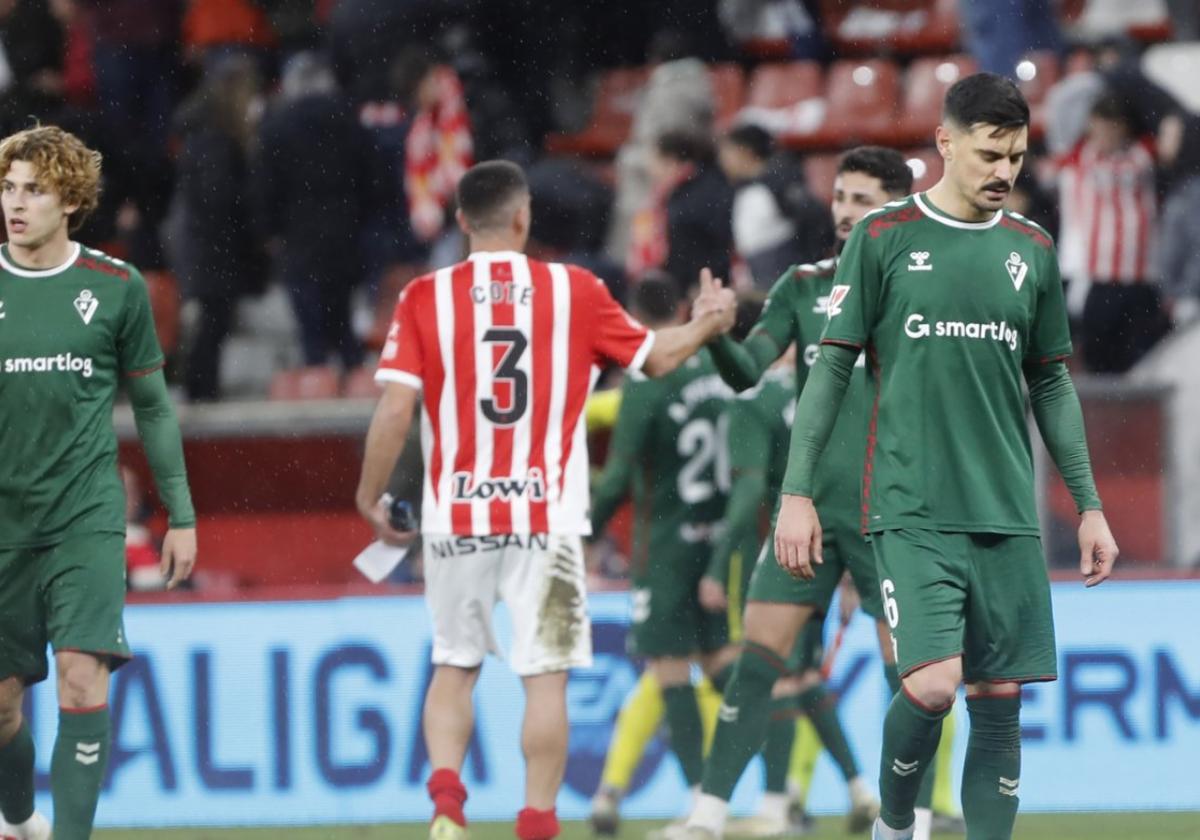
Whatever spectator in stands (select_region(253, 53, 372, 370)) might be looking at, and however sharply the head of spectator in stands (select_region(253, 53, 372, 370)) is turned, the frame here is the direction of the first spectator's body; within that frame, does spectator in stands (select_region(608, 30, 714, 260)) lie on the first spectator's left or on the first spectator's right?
on the first spectator's right

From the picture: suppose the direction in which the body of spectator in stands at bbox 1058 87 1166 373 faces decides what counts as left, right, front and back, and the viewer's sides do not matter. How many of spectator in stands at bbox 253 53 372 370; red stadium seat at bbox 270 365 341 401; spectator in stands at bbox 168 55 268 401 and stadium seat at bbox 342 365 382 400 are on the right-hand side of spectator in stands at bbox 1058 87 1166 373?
4

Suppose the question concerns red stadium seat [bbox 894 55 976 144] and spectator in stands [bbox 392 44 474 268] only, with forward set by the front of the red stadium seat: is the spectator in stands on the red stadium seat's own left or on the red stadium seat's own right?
on the red stadium seat's own right

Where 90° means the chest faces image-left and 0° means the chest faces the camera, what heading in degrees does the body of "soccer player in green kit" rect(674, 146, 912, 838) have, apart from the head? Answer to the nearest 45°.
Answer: approximately 45°

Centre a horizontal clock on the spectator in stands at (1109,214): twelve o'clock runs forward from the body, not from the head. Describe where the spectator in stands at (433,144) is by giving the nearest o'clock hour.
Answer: the spectator in stands at (433,144) is roughly at 3 o'clock from the spectator in stands at (1109,214).

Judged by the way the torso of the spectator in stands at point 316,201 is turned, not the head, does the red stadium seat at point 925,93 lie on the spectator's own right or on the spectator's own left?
on the spectator's own right
